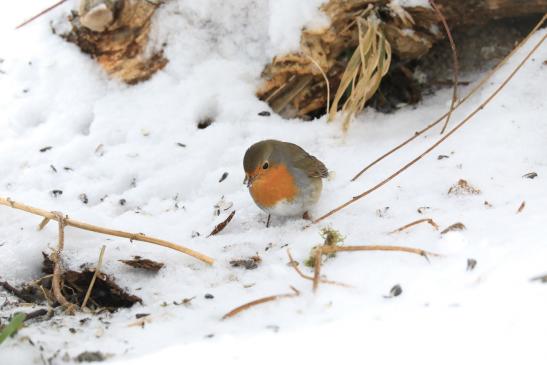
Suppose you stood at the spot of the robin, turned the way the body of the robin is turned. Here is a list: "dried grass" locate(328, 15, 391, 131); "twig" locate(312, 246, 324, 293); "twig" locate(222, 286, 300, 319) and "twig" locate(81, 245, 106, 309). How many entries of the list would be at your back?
1

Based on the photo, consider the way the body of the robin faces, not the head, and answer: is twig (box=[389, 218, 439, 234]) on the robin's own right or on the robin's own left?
on the robin's own left

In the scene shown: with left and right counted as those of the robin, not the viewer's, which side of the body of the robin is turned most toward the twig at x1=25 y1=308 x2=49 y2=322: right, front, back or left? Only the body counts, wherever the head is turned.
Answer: front

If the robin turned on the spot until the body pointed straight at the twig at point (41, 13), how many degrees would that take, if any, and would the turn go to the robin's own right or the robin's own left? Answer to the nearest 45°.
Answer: approximately 90° to the robin's own right

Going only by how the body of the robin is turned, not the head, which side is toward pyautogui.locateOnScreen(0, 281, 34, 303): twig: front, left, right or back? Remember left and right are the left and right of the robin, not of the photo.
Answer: front

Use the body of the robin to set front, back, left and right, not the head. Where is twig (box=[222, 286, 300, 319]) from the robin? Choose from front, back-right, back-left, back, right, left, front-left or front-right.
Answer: front-left

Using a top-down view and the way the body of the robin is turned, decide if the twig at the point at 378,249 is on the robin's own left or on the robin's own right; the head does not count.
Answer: on the robin's own left

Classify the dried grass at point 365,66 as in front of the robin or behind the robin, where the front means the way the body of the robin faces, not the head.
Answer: behind

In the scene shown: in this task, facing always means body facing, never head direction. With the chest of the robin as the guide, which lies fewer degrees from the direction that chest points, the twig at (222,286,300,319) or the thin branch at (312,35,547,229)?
the twig

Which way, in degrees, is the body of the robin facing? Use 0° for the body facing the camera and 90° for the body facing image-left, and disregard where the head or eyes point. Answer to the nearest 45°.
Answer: approximately 45°

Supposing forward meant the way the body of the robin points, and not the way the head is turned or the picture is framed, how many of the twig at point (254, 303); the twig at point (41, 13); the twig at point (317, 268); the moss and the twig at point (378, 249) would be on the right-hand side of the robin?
1

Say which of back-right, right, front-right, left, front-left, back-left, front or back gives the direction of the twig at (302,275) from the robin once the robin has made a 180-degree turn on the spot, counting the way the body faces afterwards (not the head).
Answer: back-right

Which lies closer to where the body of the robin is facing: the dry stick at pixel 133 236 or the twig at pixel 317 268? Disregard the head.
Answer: the dry stick
